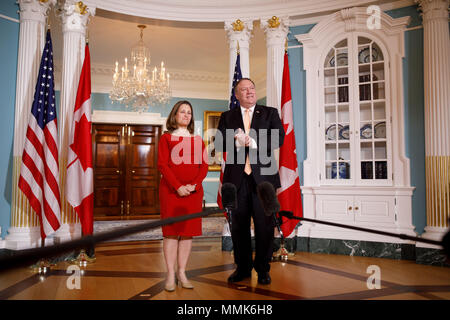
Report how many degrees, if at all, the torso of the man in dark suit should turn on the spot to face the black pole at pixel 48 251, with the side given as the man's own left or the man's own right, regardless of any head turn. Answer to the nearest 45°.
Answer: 0° — they already face it

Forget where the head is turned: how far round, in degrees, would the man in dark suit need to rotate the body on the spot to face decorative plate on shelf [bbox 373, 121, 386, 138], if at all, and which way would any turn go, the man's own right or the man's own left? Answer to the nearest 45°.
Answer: approximately 135° to the man's own left

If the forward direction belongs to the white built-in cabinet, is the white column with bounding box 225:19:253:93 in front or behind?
in front

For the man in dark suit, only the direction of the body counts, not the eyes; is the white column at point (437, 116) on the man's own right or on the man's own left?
on the man's own left

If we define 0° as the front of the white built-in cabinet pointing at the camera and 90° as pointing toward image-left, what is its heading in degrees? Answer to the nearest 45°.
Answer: approximately 45°

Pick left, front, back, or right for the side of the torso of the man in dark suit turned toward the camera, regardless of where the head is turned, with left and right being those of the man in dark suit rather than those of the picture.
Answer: front

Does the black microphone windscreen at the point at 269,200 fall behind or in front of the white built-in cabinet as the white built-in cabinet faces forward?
in front

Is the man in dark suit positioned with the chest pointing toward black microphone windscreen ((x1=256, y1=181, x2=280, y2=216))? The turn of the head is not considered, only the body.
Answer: yes

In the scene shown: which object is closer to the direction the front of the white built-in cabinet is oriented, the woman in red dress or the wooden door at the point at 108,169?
the woman in red dress

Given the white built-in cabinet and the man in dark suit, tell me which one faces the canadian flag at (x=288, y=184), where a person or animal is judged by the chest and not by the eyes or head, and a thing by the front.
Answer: the white built-in cabinet

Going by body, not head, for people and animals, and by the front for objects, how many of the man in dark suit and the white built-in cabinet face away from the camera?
0
